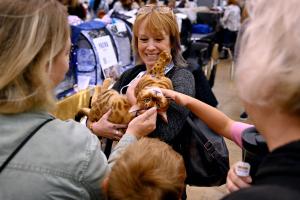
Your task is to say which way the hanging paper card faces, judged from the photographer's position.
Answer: facing the viewer

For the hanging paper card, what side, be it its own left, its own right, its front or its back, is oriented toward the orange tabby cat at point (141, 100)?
front

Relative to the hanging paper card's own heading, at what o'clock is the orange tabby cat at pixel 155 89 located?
The orange tabby cat is roughly at 12 o'clock from the hanging paper card.

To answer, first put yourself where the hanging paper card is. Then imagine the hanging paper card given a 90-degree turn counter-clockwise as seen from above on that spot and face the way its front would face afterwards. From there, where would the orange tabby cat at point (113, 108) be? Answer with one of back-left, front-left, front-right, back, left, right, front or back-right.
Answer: right
